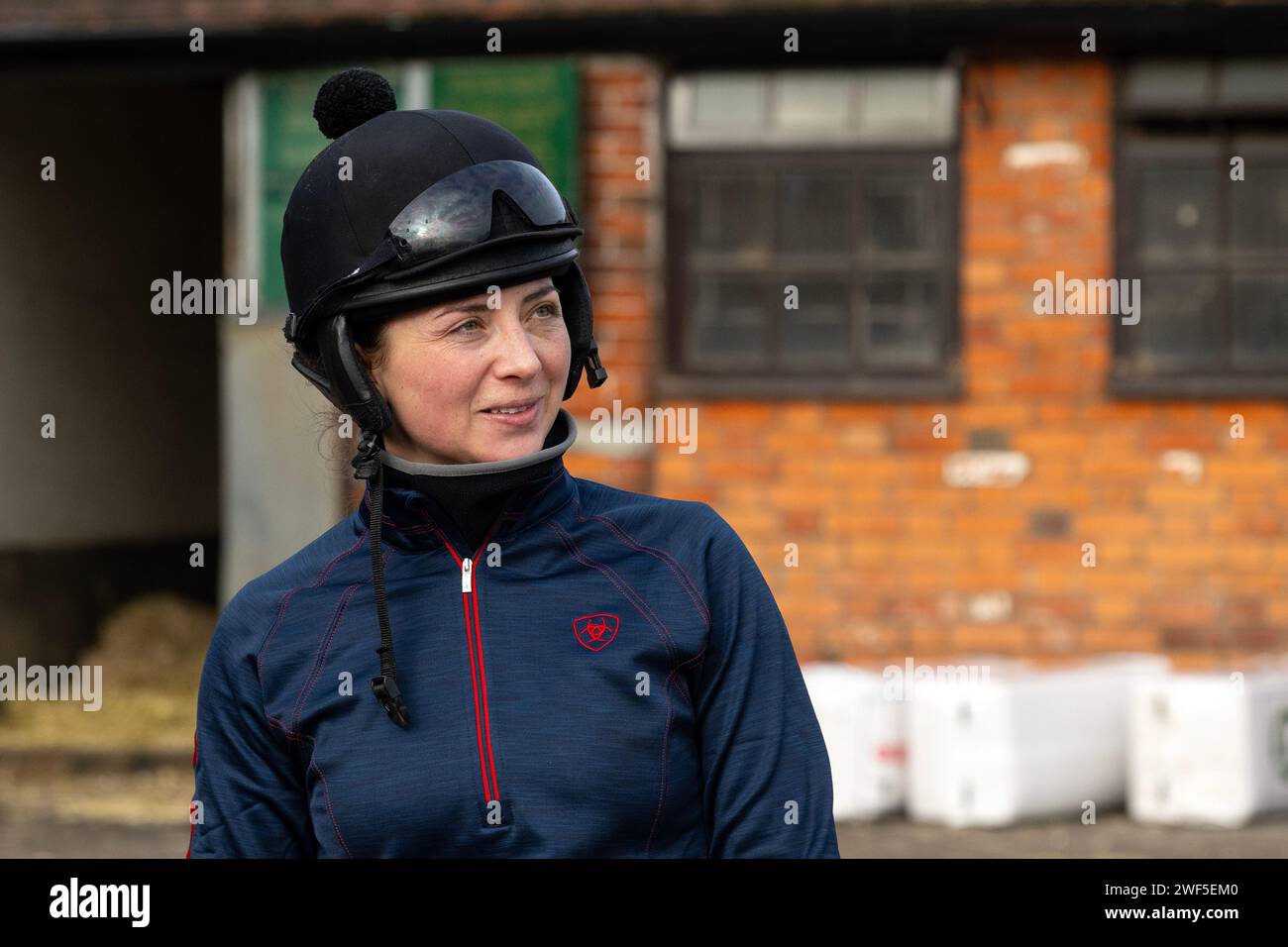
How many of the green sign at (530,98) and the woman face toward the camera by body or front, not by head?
2

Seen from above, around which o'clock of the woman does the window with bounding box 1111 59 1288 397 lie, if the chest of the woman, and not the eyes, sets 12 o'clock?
The window is roughly at 7 o'clock from the woman.

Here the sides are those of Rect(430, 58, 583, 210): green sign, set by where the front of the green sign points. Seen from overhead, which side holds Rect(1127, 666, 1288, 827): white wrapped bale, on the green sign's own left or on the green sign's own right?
on the green sign's own left

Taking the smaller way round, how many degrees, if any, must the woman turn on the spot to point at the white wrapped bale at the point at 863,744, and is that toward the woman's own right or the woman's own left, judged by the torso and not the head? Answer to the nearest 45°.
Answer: approximately 180°

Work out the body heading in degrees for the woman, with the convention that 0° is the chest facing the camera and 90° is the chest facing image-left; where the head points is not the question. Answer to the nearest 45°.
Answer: approximately 0°

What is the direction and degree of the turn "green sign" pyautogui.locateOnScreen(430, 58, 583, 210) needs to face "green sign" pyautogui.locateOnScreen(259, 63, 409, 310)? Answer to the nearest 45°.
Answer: approximately 90° to its right

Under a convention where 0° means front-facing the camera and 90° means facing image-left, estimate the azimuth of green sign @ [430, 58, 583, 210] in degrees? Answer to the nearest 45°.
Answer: approximately 0°

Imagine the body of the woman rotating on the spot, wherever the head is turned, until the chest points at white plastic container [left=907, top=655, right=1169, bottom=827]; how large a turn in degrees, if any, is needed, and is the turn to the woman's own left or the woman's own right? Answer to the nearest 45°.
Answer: approximately 180°

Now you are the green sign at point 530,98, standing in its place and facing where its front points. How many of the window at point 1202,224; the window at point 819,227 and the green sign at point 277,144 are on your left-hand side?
2

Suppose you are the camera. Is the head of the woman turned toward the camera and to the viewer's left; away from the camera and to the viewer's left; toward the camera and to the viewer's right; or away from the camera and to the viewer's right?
toward the camera and to the viewer's right

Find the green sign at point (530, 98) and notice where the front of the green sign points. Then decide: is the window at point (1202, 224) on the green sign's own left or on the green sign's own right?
on the green sign's own left

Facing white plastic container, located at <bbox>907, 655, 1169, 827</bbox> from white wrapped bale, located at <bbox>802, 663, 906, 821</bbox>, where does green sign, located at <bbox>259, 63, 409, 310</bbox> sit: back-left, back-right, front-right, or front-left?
back-left

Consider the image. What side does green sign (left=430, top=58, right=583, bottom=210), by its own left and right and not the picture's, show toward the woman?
front
